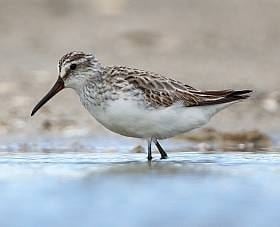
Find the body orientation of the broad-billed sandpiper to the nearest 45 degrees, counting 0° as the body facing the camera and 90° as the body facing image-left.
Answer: approximately 90°
